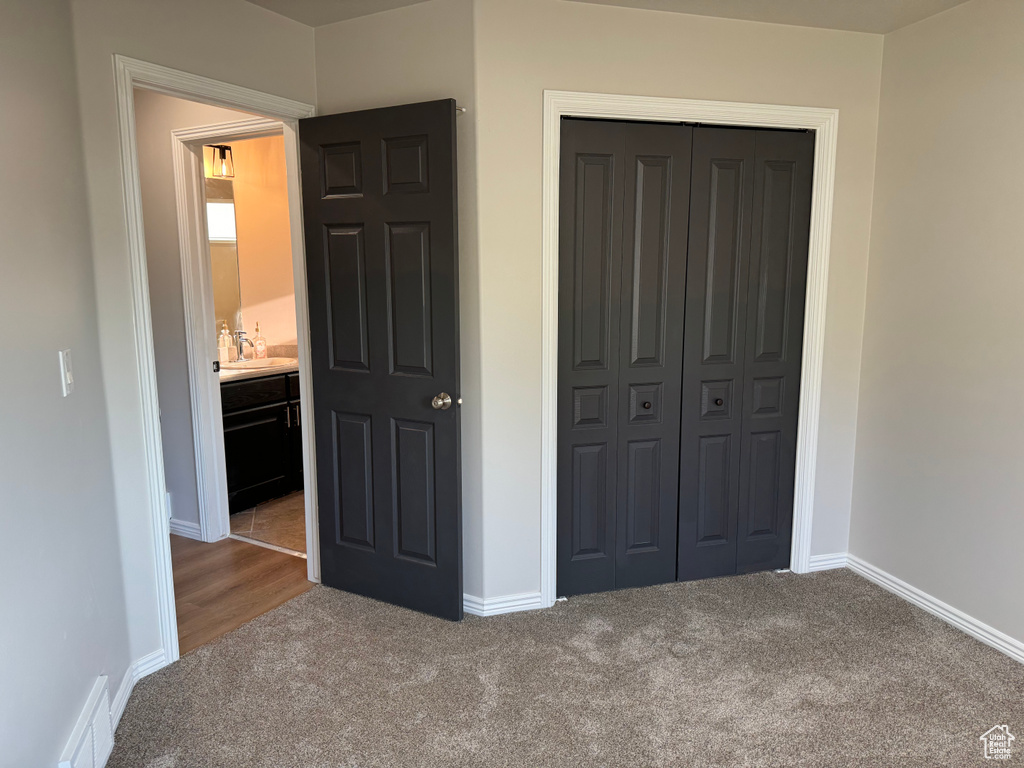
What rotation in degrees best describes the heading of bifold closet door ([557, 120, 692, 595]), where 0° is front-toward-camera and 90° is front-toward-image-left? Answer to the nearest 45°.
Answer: approximately 0°

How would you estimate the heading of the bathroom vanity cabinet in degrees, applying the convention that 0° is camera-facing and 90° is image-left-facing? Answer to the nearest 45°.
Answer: approximately 315°

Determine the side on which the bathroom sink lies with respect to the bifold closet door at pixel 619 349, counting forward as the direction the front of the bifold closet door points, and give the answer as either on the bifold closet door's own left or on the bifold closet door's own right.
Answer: on the bifold closet door's own right

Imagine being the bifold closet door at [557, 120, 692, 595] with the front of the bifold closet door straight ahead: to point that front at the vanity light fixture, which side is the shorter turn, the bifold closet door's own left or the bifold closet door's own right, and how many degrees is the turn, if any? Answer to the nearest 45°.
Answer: approximately 135° to the bifold closet door's own right

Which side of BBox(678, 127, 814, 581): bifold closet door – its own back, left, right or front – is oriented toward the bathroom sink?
right

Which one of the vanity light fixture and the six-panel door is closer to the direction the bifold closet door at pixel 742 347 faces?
the six-panel door

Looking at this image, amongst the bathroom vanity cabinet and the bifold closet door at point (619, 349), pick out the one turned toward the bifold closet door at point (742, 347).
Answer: the bathroom vanity cabinet

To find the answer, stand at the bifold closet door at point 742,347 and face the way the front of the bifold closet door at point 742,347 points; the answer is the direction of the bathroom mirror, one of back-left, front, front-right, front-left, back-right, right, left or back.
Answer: right

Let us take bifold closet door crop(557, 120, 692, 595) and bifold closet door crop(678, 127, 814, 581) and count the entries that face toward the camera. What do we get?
2

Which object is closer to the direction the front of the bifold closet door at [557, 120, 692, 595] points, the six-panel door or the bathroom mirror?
the six-panel door

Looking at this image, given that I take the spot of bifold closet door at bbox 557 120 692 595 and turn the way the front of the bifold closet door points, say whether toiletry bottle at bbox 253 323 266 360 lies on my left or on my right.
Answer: on my right
